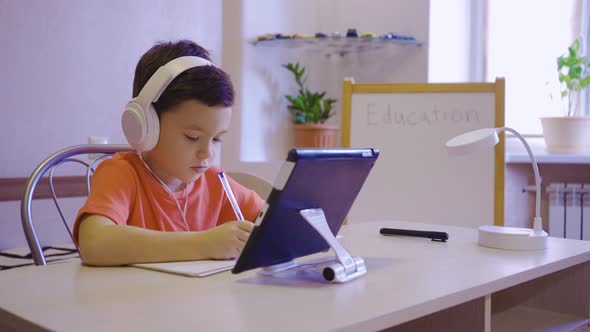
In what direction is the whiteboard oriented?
toward the camera

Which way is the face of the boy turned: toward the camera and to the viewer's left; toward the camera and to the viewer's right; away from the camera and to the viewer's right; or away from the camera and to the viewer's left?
toward the camera and to the viewer's right

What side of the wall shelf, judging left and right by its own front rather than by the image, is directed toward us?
front

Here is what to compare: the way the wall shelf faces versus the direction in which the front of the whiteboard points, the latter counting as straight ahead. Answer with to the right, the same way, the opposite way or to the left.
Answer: the same way

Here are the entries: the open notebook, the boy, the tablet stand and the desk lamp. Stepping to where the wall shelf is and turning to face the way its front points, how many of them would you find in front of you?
4

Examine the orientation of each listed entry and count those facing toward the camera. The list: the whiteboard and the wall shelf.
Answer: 2

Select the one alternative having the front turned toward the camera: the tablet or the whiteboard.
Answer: the whiteboard

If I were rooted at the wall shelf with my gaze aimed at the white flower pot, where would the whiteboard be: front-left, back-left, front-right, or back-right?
front-right

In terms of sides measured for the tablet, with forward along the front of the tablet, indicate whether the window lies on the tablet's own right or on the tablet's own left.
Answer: on the tablet's own right

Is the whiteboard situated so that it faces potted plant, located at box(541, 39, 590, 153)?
no

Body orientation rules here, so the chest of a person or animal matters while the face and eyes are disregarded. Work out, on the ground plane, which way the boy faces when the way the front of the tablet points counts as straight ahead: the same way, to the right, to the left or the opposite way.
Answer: the opposite way

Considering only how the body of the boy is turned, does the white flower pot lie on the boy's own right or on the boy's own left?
on the boy's own left

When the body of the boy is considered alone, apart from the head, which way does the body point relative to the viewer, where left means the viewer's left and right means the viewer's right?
facing the viewer and to the right of the viewer

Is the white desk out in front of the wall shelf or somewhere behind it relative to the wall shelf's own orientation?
in front

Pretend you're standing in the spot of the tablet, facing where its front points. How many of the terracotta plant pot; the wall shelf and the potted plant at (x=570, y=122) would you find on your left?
0

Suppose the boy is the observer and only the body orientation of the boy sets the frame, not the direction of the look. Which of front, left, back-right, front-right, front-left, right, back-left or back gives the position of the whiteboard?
left

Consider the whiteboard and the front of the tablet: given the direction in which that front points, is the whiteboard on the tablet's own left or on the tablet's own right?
on the tablet's own right

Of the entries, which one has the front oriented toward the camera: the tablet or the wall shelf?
the wall shelf
